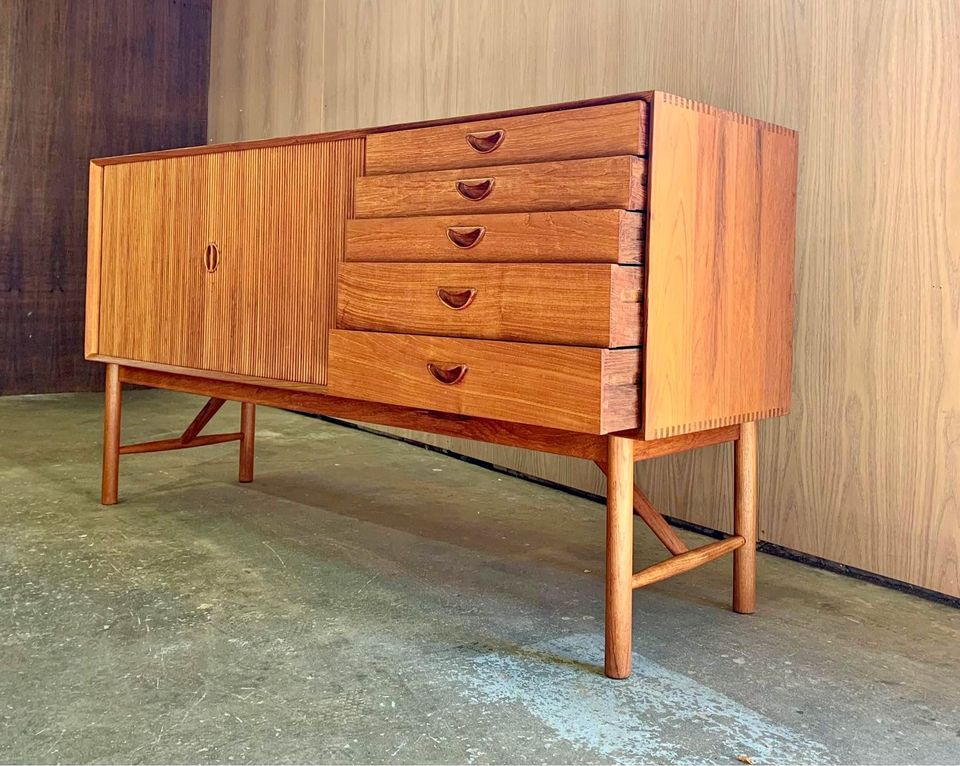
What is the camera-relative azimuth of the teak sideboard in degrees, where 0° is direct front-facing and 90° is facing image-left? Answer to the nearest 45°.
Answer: approximately 45°

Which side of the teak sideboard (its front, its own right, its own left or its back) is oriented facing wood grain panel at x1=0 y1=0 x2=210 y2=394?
right
